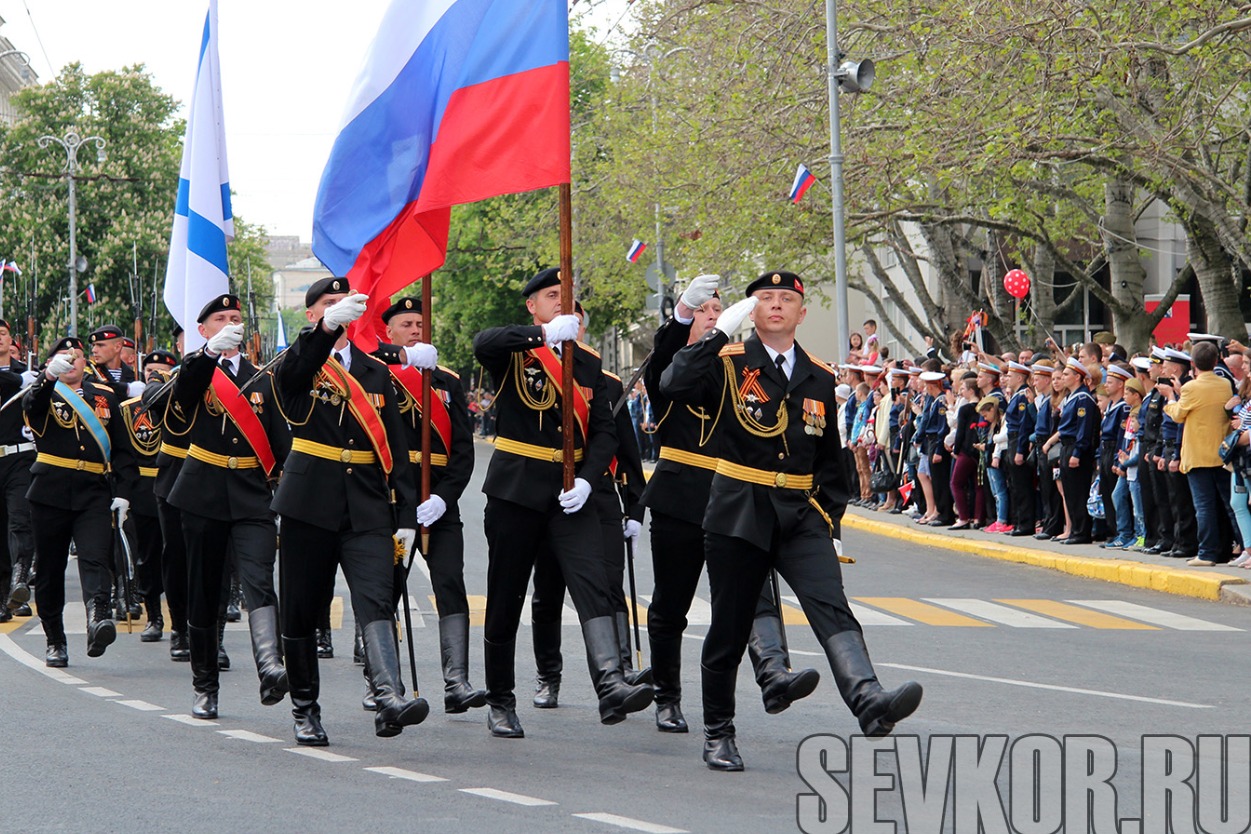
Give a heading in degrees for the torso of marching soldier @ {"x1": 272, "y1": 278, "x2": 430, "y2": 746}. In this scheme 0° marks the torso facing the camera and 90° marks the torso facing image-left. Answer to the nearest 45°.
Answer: approximately 315°

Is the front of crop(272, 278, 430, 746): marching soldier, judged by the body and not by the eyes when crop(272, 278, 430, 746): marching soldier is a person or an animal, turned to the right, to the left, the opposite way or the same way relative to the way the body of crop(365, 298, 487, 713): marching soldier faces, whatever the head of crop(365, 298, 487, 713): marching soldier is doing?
the same way

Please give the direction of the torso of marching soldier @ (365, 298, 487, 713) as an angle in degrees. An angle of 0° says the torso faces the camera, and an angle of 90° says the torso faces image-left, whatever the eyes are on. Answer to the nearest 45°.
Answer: approximately 315°

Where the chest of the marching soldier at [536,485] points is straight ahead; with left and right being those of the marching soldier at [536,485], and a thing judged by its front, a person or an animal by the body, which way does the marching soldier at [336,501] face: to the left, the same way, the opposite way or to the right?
the same way

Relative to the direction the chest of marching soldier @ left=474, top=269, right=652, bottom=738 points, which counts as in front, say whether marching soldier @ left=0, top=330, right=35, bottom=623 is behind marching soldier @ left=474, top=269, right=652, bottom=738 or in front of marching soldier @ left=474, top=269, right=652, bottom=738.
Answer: behind

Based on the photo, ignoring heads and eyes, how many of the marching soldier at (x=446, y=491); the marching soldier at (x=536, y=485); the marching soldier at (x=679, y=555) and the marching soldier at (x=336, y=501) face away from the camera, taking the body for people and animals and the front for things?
0

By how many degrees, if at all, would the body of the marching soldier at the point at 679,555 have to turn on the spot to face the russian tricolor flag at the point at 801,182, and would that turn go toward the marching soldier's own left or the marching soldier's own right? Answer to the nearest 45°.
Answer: approximately 135° to the marching soldier's own left

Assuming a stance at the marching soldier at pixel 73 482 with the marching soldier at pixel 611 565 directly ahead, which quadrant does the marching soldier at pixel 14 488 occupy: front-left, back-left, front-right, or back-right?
back-left

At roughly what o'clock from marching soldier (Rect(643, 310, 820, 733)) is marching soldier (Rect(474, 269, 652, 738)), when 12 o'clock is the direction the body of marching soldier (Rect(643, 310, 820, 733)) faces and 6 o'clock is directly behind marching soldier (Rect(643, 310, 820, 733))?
marching soldier (Rect(474, 269, 652, 738)) is roughly at 4 o'clock from marching soldier (Rect(643, 310, 820, 733)).

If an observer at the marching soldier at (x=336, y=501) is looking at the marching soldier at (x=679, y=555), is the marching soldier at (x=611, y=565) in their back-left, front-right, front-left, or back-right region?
front-left

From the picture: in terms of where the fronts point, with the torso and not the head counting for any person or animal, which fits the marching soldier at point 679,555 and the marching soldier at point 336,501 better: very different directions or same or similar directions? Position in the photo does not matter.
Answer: same or similar directions

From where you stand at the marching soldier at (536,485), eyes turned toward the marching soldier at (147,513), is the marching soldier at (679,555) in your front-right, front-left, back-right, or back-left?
back-right

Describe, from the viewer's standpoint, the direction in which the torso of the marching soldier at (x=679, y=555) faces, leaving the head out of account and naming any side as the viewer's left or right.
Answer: facing the viewer and to the right of the viewer

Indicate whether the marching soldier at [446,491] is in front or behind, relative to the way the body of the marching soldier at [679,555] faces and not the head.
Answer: behind

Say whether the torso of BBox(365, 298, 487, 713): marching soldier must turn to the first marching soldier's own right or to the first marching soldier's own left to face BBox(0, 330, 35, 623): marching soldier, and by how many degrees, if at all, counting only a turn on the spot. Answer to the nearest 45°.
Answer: approximately 180°

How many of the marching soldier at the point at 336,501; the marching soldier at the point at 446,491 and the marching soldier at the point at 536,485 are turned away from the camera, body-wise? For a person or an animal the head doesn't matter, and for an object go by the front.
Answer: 0

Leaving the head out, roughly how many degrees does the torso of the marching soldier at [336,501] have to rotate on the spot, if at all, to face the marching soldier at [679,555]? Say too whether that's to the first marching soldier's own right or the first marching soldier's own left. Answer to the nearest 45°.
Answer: approximately 45° to the first marching soldier's own left
